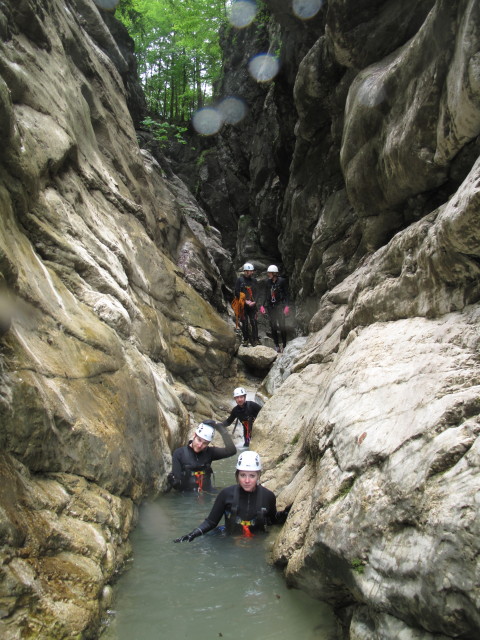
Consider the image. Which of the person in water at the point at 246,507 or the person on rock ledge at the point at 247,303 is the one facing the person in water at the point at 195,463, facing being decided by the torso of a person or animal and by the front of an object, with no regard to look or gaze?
the person on rock ledge

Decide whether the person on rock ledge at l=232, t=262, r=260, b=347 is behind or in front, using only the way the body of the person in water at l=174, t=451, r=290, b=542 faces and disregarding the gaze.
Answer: behind

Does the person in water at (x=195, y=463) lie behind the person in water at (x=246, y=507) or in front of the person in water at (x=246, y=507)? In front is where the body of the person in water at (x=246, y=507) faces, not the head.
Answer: behind

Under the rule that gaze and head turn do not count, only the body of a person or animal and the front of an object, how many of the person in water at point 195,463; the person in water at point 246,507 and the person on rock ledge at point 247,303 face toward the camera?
3

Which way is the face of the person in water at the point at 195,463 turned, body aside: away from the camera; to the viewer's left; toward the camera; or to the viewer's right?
toward the camera

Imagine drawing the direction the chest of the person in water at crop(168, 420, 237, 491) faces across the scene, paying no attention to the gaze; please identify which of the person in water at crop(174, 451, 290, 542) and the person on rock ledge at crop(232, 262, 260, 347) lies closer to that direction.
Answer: the person in water

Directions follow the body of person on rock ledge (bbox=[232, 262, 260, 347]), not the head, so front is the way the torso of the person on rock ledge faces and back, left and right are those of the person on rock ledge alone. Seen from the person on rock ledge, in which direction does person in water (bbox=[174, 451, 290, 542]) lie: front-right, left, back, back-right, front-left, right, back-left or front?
front

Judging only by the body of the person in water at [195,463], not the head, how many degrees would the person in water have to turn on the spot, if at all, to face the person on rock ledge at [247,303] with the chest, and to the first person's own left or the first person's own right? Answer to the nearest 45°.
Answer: approximately 180°

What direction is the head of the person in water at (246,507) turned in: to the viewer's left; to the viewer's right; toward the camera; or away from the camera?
toward the camera

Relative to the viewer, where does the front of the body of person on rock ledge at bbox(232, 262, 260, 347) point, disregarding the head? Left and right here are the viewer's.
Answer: facing the viewer

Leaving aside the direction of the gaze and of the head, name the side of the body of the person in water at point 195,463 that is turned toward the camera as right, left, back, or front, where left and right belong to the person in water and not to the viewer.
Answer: front

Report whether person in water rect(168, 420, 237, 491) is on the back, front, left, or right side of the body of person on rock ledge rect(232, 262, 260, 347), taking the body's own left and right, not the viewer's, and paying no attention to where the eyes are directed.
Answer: front

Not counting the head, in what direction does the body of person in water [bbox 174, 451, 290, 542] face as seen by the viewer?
toward the camera
